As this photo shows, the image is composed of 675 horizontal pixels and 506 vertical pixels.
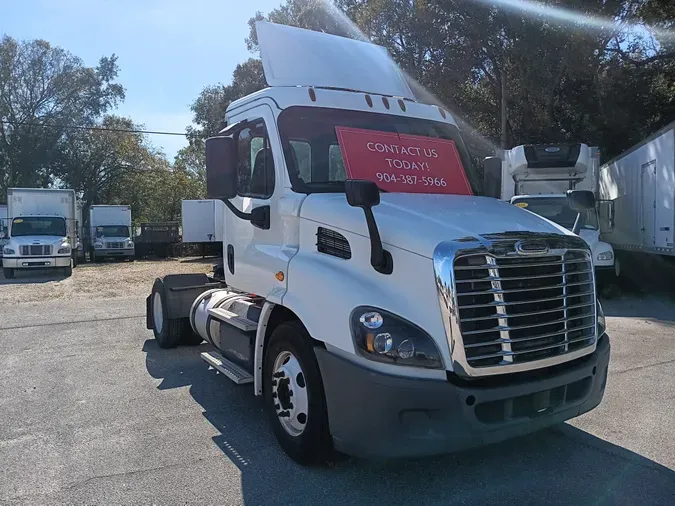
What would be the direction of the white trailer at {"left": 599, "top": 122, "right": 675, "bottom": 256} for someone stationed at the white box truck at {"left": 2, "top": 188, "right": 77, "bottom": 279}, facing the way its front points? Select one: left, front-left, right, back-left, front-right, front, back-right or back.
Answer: front-left

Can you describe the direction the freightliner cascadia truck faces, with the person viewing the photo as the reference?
facing the viewer and to the right of the viewer

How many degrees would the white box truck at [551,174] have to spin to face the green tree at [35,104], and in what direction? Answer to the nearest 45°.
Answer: approximately 135° to its right

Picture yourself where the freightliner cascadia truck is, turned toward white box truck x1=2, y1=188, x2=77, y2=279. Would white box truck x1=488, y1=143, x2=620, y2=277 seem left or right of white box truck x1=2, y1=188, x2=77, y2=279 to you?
right

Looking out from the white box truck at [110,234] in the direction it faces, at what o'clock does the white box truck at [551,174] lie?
the white box truck at [551,174] is roughly at 11 o'clock from the white box truck at [110,234].

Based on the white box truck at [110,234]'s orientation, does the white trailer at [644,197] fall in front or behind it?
in front

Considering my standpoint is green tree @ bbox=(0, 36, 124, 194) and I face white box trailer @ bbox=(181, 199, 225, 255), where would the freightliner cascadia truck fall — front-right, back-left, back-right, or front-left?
front-right

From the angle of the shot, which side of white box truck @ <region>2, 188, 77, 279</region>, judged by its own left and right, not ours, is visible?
front

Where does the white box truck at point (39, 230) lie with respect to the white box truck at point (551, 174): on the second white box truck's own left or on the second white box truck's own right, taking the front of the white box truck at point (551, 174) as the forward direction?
on the second white box truck's own right

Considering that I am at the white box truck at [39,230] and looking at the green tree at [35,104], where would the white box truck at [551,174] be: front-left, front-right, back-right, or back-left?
back-right

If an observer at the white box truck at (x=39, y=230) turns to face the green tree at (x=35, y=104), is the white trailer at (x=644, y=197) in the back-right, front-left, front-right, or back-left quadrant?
back-right

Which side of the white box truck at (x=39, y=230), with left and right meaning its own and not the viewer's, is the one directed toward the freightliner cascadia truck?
front

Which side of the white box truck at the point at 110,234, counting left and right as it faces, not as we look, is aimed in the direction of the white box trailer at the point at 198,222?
left

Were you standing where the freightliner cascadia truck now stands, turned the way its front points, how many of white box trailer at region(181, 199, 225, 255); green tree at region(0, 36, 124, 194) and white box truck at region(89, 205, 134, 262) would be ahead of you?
0

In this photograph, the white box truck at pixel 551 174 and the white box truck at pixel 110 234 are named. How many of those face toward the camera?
2

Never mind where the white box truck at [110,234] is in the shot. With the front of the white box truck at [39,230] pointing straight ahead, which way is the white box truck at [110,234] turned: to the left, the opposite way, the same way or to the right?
the same way

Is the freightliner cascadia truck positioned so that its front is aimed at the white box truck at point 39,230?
no
